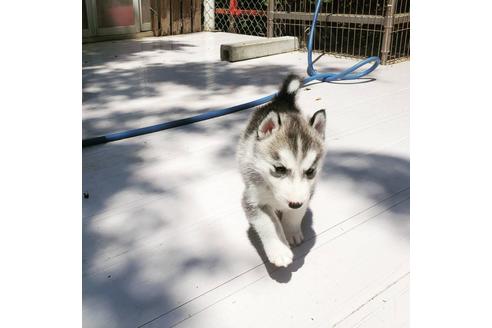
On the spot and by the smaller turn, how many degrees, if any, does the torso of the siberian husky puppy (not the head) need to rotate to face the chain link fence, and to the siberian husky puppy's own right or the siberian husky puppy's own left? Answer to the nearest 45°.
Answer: approximately 180°

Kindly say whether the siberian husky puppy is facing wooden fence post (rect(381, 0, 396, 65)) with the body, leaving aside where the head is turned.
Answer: no

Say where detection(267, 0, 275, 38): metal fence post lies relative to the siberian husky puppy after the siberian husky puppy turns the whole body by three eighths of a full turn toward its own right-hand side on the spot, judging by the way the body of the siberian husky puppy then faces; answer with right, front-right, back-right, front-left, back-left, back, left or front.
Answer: front-right

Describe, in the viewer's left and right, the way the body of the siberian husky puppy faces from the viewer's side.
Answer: facing the viewer

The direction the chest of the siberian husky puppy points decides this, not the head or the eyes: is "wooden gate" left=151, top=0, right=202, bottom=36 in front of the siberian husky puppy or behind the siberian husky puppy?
behind

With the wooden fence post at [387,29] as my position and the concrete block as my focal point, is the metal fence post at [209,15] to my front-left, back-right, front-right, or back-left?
front-right

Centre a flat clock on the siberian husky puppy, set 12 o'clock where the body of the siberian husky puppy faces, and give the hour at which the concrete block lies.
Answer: The concrete block is roughly at 6 o'clock from the siberian husky puppy.

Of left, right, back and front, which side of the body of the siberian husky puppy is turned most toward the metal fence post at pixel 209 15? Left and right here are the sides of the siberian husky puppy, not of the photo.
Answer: back
